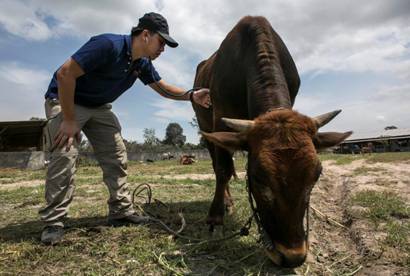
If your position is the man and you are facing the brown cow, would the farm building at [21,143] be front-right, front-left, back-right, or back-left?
back-left

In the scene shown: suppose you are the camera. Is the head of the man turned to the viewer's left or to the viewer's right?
to the viewer's right

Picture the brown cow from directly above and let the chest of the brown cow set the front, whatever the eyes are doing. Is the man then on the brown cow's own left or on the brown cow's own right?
on the brown cow's own right

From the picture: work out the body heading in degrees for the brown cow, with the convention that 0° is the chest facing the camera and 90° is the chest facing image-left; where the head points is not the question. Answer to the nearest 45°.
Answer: approximately 0°

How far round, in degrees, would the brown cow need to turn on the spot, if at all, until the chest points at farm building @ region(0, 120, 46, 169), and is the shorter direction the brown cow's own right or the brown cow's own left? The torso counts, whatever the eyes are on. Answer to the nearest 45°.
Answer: approximately 135° to the brown cow's own right
